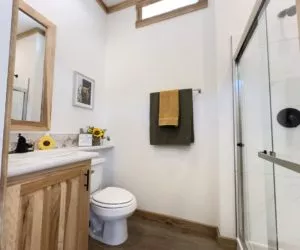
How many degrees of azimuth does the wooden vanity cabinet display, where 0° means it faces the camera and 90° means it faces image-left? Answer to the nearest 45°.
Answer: approximately 315°
